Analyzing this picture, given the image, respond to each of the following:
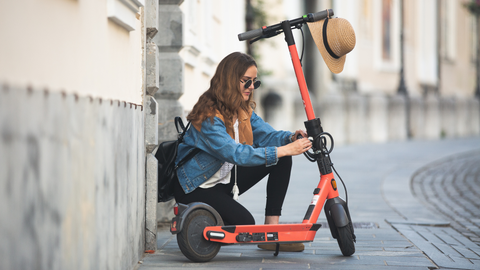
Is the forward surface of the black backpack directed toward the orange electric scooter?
no

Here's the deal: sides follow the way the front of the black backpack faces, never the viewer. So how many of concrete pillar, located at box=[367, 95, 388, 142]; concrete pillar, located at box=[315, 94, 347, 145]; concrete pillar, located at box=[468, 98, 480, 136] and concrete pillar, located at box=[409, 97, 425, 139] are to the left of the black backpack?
0

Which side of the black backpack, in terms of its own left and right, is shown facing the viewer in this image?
left

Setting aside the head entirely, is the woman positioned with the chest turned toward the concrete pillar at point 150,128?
no

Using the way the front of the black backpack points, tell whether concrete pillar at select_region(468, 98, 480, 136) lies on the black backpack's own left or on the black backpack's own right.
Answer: on the black backpack's own right

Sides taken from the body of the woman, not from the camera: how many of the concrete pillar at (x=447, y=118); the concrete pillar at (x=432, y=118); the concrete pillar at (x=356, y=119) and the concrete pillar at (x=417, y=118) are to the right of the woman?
0

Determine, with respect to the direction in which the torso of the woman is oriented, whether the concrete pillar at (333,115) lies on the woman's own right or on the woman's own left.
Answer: on the woman's own left

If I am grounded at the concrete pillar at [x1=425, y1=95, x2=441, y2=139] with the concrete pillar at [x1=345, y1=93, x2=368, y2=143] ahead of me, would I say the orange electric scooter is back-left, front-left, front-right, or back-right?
front-left

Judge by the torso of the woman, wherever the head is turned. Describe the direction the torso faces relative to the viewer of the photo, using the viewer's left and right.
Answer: facing the viewer and to the right of the viewer

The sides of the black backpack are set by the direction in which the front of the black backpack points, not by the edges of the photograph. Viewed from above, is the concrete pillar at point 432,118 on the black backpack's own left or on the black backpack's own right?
on the black backpack's own right
